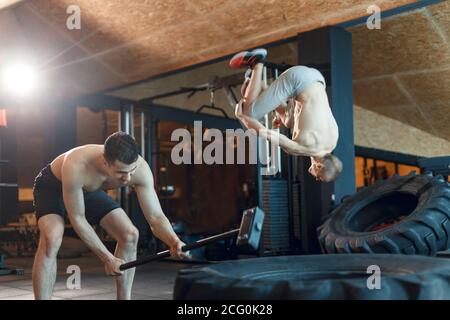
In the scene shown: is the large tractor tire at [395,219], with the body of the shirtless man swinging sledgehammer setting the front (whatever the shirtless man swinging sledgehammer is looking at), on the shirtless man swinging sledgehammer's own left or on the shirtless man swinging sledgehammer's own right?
on the shirtless man swinging sledgehammer's own left

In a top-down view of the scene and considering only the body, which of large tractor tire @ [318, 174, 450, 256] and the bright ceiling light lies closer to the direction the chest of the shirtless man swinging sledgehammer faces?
the large tractor tire

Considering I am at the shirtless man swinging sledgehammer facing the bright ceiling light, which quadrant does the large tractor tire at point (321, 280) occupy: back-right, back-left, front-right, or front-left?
back-right

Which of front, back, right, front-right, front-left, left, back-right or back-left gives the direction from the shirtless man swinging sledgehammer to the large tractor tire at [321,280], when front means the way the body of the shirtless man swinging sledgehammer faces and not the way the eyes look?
front

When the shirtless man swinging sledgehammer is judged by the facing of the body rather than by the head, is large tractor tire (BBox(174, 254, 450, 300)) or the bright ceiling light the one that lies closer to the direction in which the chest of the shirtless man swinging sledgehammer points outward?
the large tractor tire

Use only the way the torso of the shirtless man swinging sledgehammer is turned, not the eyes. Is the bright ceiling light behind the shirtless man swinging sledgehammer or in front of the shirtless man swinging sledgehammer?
behind

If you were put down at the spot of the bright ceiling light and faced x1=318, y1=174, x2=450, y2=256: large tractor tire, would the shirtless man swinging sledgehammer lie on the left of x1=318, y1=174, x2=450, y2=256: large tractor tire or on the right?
right
